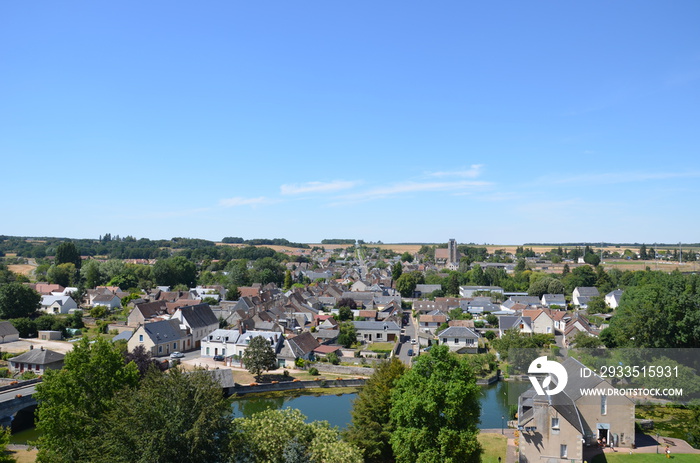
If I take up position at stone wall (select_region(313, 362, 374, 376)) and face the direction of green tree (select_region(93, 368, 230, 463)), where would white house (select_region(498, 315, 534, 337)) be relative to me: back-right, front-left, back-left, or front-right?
back-left

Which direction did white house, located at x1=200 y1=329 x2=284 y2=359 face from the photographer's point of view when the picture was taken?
facing the viewer

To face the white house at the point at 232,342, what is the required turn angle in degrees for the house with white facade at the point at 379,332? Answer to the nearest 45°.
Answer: approximately 45° to its right

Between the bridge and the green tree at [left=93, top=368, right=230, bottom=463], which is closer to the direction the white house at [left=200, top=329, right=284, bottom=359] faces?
the green tree

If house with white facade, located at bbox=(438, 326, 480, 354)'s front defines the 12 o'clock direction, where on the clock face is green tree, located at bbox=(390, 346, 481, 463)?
The green tree is roughly at 12 o'clock from the house with white facade.

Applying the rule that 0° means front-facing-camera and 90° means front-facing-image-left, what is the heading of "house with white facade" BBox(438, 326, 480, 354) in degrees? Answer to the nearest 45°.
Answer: approximately 0°

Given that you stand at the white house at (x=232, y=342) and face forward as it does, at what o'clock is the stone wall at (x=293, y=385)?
The stone wall is roughly at 11 o'clock from the white house.

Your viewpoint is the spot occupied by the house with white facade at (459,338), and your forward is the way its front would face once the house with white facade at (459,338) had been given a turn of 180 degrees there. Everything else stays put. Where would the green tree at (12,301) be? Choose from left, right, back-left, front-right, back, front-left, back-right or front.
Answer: left

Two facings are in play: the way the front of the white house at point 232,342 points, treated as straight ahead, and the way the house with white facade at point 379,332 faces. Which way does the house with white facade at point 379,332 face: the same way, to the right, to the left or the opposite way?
the same way

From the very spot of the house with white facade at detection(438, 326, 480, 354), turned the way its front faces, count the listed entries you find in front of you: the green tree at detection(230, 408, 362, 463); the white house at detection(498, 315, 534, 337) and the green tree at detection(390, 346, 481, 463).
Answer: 2

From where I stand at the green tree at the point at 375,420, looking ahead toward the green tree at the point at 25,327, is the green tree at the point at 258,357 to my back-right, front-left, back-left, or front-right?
front-right

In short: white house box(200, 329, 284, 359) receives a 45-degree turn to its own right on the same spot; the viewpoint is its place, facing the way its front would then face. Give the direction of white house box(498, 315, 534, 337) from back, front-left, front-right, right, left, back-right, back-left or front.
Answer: back-left

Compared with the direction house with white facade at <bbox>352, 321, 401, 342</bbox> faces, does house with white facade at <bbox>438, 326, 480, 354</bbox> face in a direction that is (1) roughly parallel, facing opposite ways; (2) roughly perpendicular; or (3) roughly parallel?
roughly parallel

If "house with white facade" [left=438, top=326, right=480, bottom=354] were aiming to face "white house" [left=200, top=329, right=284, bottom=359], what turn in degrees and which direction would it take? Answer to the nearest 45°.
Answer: approximately 45° to its right

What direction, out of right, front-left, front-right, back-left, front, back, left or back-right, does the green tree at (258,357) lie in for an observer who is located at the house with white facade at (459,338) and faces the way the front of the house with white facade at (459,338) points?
front-right
